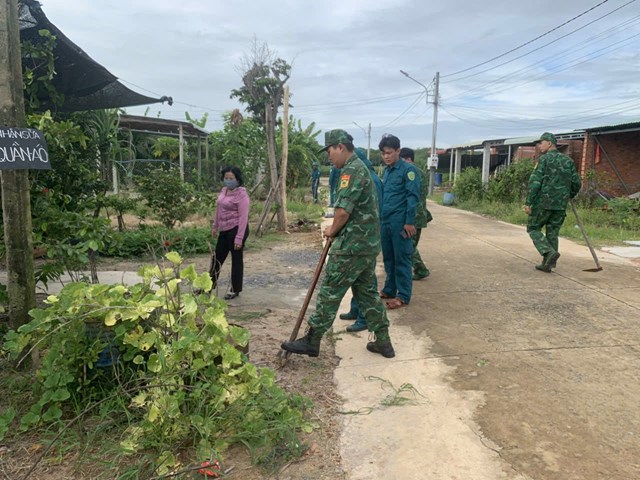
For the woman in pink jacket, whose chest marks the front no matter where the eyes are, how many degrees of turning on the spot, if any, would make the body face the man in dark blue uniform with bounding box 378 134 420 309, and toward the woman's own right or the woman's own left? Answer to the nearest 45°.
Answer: approximately 90° to the woman's own left

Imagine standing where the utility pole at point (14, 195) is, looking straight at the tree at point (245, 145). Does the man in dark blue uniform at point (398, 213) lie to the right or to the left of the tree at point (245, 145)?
right

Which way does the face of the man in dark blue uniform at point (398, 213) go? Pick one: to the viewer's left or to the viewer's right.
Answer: to the viewer's left

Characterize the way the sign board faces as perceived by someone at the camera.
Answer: facing the viewer

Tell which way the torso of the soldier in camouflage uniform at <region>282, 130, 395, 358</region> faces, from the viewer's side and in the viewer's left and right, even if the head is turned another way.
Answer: facing to the left of the viewer

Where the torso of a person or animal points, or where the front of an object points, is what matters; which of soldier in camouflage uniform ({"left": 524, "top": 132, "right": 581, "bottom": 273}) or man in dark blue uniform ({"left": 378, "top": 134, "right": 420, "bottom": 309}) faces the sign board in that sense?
the man in dark blue uniform

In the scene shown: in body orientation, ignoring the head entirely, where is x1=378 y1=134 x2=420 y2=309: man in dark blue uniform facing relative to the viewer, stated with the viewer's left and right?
facing the viewer and to the left of the viewer
